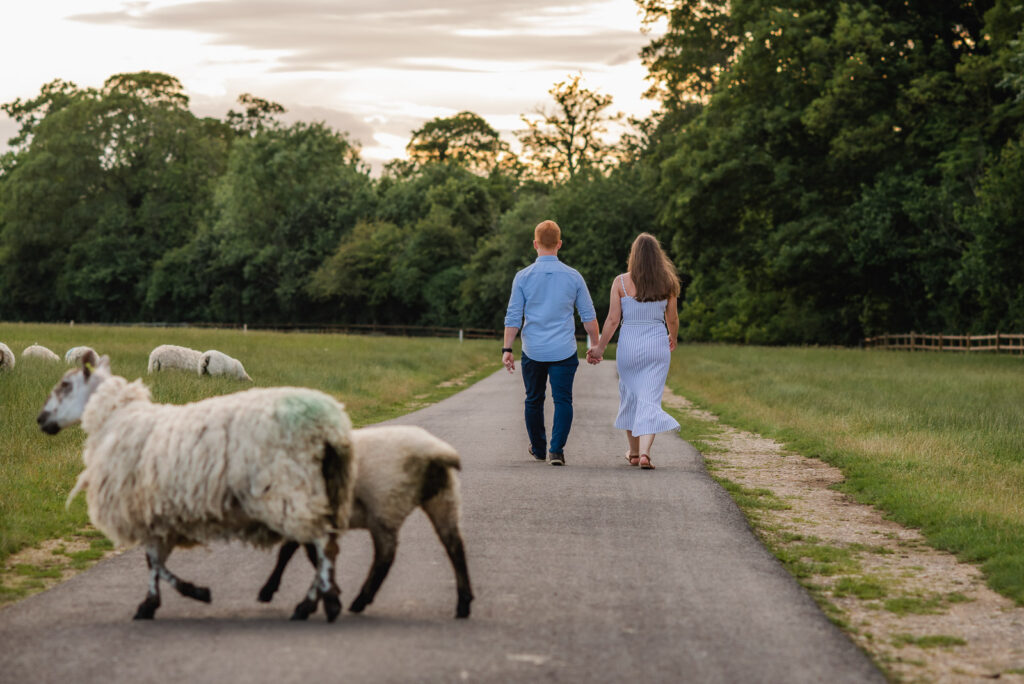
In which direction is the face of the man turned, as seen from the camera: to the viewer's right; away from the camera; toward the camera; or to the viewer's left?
away from the camera

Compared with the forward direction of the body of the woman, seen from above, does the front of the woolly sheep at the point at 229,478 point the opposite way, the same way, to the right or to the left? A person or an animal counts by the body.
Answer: to the left

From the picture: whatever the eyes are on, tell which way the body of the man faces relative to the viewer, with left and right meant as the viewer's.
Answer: facing away from the viewer

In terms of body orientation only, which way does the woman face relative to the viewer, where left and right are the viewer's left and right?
facing away from the viewer

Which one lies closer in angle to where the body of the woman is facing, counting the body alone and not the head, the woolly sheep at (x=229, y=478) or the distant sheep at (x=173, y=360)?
the distant sheep

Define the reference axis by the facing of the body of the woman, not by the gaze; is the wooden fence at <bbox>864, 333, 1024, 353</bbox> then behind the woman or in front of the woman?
in front

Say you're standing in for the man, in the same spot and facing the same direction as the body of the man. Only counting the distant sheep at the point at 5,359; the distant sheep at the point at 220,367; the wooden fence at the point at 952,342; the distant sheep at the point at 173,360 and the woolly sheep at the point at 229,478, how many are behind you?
1

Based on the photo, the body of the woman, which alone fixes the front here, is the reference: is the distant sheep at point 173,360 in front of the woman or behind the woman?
in front

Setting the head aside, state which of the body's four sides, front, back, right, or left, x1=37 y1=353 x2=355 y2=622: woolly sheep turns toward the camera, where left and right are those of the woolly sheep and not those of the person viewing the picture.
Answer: left

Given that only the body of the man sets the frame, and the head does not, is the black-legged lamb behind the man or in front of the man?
behind

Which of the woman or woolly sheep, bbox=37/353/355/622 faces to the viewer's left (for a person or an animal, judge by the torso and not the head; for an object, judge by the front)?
the woolly sheep

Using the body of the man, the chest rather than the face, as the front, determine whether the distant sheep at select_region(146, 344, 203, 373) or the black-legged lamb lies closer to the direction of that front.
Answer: the distant sheep

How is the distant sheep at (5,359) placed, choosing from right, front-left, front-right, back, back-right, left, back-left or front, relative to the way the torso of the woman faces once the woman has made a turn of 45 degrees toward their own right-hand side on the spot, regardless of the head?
left
